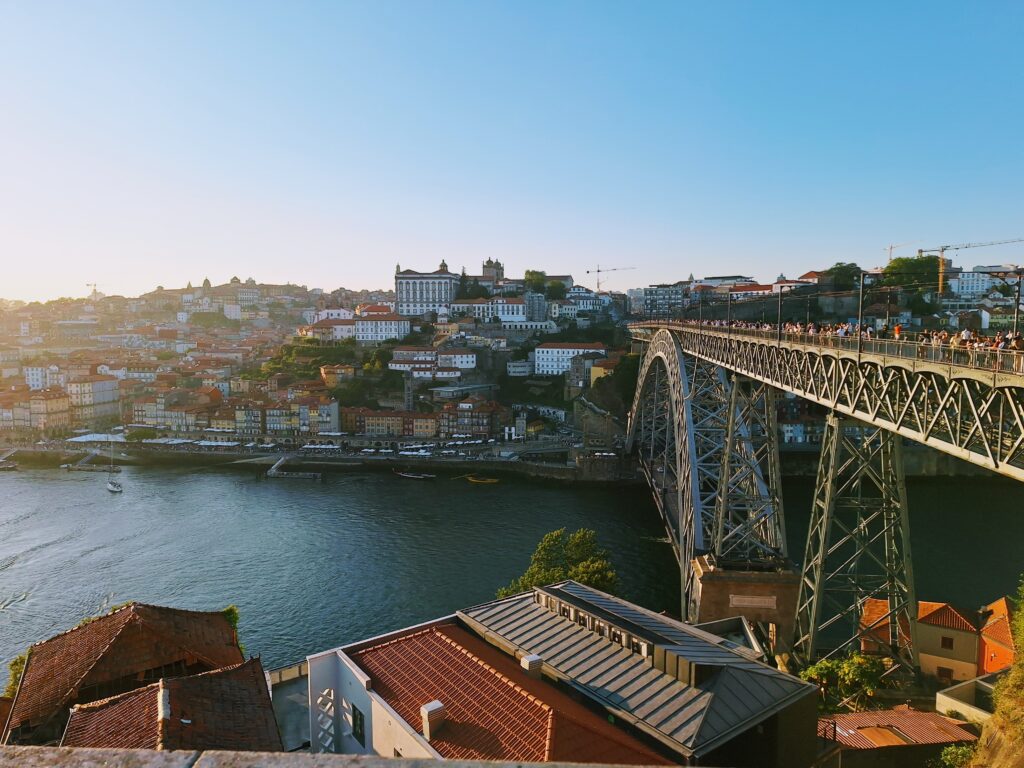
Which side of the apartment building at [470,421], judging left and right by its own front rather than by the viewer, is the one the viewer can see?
front

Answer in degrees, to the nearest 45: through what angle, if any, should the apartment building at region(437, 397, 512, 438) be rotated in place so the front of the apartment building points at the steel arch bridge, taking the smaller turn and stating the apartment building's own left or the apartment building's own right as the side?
0° — it already faces it

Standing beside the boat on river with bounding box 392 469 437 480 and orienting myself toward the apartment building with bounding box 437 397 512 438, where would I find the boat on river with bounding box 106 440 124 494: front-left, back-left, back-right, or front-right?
back-left

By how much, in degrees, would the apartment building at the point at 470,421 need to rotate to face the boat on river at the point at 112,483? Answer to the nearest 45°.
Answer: approximately 45° to its right

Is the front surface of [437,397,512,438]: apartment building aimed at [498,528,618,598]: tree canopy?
yes

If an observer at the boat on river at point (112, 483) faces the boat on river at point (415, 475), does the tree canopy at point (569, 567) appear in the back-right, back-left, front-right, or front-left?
front-right

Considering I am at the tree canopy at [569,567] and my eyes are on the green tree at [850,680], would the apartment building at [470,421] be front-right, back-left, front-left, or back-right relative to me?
back-left

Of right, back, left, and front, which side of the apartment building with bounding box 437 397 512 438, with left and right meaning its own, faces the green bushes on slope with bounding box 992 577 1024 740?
front

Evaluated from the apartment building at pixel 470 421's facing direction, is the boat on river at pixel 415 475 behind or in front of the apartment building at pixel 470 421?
in front

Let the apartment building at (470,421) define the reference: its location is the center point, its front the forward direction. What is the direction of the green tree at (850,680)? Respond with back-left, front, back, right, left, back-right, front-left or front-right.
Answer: front

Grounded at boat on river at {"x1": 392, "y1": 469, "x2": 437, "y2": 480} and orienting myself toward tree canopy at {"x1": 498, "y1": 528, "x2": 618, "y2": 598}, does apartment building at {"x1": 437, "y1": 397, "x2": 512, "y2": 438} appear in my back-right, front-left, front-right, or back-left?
back-left
